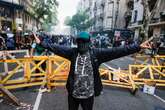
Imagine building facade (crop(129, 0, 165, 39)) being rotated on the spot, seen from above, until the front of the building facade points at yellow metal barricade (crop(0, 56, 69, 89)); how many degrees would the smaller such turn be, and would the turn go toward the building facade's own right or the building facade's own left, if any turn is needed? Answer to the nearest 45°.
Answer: approximately 45° to the building facade's own left

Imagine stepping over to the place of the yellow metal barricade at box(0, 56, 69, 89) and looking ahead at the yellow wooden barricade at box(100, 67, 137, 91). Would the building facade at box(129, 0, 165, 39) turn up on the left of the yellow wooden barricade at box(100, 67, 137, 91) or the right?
left

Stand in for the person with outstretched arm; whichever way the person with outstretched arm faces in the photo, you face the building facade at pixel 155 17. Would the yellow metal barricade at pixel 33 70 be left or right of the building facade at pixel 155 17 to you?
left

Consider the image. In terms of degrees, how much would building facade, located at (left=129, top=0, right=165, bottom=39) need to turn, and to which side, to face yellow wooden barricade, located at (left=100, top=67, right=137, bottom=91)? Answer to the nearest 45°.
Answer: approximately 45° to its left

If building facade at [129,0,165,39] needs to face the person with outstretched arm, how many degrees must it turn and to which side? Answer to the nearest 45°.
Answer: approximately 45° to its left
